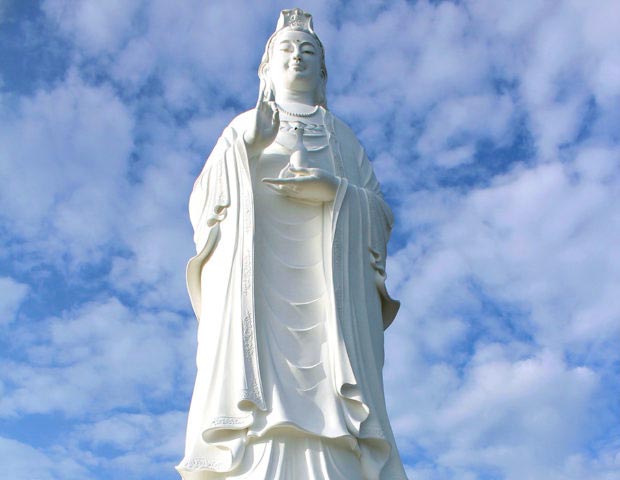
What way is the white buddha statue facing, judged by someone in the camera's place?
facing the viewer
